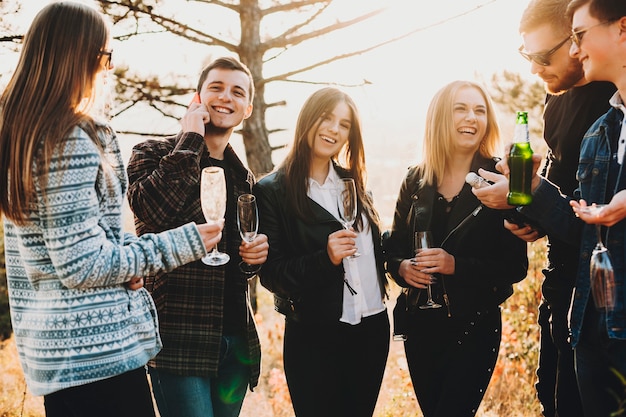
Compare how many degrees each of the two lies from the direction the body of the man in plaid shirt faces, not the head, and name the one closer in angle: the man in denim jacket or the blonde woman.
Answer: the man in denim jacket

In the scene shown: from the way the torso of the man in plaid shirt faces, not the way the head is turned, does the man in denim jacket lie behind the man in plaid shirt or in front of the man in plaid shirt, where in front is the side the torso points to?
in front

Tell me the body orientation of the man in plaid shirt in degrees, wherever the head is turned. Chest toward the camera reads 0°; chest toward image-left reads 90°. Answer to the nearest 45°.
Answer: approximately 315°

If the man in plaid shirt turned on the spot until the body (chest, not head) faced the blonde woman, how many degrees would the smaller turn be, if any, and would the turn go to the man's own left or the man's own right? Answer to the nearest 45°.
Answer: approximately 45° to the man's own left
